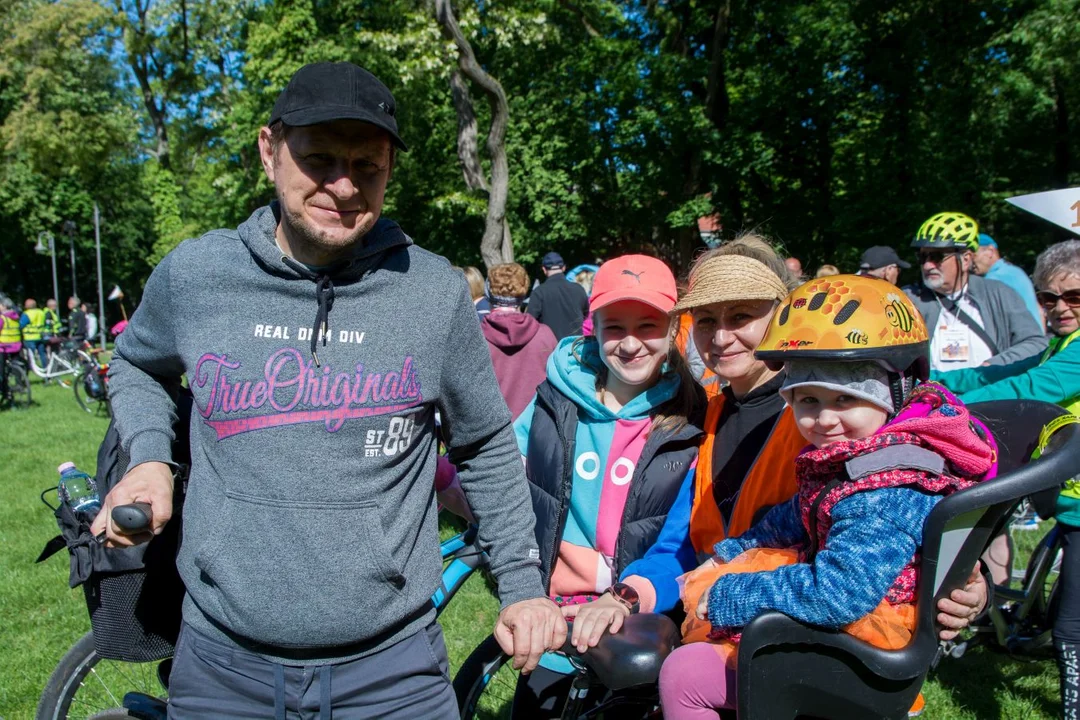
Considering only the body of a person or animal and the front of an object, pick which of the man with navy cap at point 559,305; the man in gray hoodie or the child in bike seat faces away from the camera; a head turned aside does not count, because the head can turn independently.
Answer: the man with navy cap

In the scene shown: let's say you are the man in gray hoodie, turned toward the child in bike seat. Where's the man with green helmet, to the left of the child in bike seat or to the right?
left

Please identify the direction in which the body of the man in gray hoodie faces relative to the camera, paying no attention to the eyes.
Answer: toward the camera

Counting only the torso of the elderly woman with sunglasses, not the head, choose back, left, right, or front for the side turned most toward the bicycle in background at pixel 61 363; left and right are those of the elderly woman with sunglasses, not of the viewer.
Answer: right

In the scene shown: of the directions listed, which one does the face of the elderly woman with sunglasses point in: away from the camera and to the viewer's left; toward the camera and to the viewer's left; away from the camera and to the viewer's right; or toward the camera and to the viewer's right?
toward the camera and to the viewer's left

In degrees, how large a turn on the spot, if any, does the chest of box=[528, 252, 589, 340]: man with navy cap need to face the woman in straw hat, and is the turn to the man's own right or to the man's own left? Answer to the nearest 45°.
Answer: approximately 180°

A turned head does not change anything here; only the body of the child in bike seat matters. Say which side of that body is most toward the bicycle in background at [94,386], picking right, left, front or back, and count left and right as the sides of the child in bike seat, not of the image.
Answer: right

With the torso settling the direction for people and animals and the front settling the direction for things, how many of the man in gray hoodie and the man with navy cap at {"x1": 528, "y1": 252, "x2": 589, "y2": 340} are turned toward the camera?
1

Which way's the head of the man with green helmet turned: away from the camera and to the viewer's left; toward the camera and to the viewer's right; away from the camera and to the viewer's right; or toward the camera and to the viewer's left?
toward the camera and to the viewer's left

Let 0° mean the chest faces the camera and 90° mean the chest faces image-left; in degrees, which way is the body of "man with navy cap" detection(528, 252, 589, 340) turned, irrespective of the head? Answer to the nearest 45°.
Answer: approximately 180°

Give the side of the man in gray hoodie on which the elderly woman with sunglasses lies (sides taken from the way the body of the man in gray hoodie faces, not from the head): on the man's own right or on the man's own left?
on the man's own left

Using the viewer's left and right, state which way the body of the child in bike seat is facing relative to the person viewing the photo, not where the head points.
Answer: facing the viewer and to the left of the viewer

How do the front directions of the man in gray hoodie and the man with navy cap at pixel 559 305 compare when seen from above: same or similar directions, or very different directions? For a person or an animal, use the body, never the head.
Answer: very different directions
